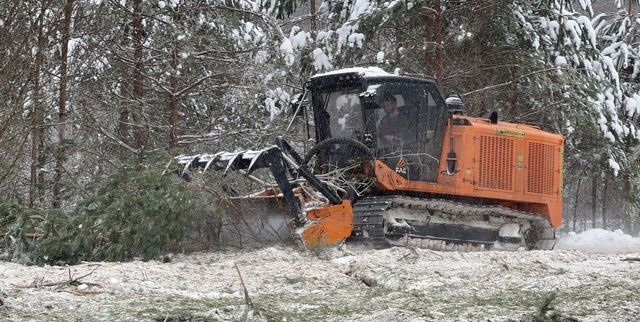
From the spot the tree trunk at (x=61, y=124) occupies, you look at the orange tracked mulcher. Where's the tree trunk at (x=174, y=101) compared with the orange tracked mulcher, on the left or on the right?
left

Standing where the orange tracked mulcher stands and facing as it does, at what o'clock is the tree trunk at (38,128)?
The tree trunk is roughly at 1 o'clock from the orange tracked mulcher.

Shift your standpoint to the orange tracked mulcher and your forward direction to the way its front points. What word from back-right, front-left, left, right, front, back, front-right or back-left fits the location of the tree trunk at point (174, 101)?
right

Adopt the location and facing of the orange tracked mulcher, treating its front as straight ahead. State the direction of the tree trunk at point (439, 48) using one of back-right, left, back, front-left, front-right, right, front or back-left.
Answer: back-right

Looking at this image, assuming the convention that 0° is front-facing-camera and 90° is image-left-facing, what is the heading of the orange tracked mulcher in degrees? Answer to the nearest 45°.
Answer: approximately 45°

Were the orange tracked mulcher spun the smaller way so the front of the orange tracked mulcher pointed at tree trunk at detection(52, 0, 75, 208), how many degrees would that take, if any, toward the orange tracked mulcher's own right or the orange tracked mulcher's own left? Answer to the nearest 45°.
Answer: approximately 45° to the orange tracked mulcher's own right

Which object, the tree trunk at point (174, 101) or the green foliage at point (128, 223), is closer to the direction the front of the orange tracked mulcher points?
the green foliage

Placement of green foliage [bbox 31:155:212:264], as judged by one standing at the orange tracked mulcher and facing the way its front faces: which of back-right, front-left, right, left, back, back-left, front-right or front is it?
front

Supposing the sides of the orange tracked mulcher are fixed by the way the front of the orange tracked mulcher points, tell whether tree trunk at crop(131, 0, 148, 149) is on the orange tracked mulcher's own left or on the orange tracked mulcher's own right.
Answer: on the orange tracked mulcher's own right
